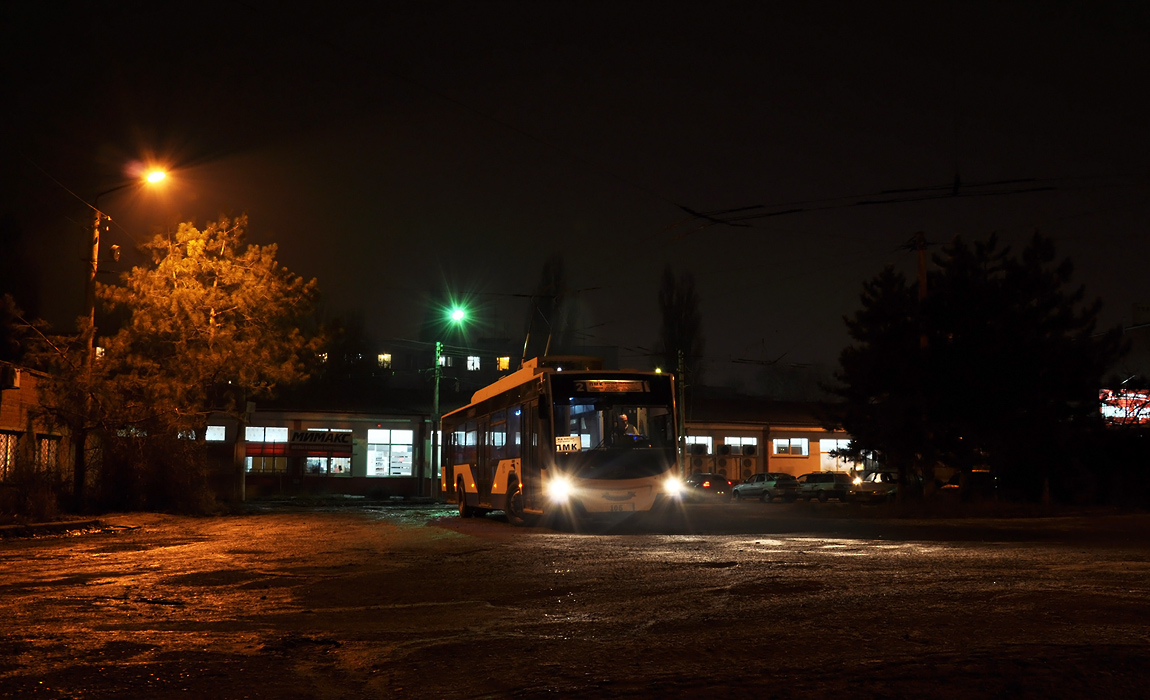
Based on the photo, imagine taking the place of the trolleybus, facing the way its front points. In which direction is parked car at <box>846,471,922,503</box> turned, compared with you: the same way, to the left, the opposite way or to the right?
to the right

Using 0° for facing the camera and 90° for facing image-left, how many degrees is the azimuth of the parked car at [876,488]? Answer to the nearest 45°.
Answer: approximately 45°

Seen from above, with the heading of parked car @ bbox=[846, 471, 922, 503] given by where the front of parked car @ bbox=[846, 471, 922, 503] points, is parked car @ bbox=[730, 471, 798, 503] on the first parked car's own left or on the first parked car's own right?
on the first parked car's own right

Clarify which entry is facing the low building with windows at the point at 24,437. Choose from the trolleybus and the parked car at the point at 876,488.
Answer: the parked car

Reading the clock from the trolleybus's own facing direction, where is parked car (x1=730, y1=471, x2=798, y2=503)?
The parked car is roughly at 8 o'clock from the trolleybus.

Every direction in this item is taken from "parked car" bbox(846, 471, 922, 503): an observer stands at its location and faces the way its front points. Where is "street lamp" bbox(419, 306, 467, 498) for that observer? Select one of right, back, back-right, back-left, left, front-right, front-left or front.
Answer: front-right

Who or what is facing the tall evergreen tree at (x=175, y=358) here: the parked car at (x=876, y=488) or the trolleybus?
the parked car

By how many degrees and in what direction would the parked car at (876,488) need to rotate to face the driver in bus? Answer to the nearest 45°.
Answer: approximately 45° to its left

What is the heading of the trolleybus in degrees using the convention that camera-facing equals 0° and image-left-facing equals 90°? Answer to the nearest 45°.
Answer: approximately 315°

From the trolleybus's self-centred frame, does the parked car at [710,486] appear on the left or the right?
on its left
